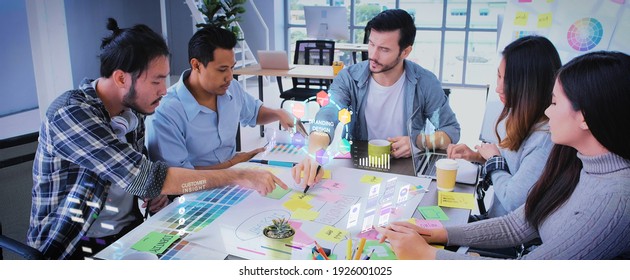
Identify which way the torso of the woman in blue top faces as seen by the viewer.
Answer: to the viewer's left

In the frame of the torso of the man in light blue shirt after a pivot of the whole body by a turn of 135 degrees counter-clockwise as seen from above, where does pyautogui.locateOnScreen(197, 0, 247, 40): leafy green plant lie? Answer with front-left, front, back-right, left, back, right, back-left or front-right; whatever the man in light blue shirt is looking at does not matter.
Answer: front

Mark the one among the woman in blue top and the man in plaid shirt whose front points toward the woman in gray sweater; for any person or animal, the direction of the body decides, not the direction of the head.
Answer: the man in plaid shirt

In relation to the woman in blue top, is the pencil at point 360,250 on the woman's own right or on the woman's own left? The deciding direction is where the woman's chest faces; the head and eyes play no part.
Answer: on the woman's own left

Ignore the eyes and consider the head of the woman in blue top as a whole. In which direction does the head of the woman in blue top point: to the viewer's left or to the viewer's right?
to the viewer's left

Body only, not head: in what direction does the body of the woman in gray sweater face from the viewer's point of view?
to the viewer's left

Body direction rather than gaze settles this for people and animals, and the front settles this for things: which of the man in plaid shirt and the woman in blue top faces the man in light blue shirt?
the woman in blue top

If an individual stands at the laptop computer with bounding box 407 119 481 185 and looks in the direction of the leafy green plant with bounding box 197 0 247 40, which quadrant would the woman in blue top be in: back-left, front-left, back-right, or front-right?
back-right

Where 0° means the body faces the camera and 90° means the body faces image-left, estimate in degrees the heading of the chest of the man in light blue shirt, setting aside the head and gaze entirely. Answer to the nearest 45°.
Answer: approximately 315°

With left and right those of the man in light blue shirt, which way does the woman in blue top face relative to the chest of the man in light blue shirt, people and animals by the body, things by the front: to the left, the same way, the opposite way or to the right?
the opposite way

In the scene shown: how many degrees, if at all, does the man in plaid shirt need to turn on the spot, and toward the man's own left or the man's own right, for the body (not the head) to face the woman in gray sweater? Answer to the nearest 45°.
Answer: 0° — they already face them

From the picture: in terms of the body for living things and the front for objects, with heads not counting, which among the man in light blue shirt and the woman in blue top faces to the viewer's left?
the woman in blue top
